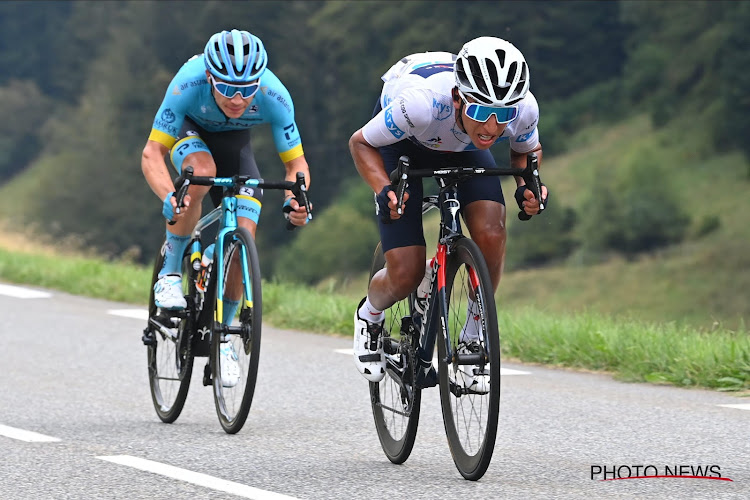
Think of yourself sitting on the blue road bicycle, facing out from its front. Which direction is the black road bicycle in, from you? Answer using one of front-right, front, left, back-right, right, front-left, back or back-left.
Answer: front-left

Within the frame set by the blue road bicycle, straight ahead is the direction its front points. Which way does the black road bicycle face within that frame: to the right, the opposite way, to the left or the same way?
the same way

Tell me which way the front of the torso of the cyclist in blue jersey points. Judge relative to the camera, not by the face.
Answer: toward the camera

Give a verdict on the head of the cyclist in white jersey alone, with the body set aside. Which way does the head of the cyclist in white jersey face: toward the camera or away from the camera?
toward the camera

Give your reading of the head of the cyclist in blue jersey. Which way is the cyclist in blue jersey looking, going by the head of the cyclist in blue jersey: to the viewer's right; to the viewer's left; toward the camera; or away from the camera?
toward the camera

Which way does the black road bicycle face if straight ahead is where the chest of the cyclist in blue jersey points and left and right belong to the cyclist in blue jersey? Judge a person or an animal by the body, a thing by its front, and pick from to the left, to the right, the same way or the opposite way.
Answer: the same way

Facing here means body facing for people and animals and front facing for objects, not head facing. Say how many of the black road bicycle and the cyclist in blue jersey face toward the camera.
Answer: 2

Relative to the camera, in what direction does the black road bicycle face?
facing the viewer

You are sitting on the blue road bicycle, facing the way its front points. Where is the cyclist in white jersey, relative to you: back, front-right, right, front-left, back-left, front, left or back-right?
front-left
